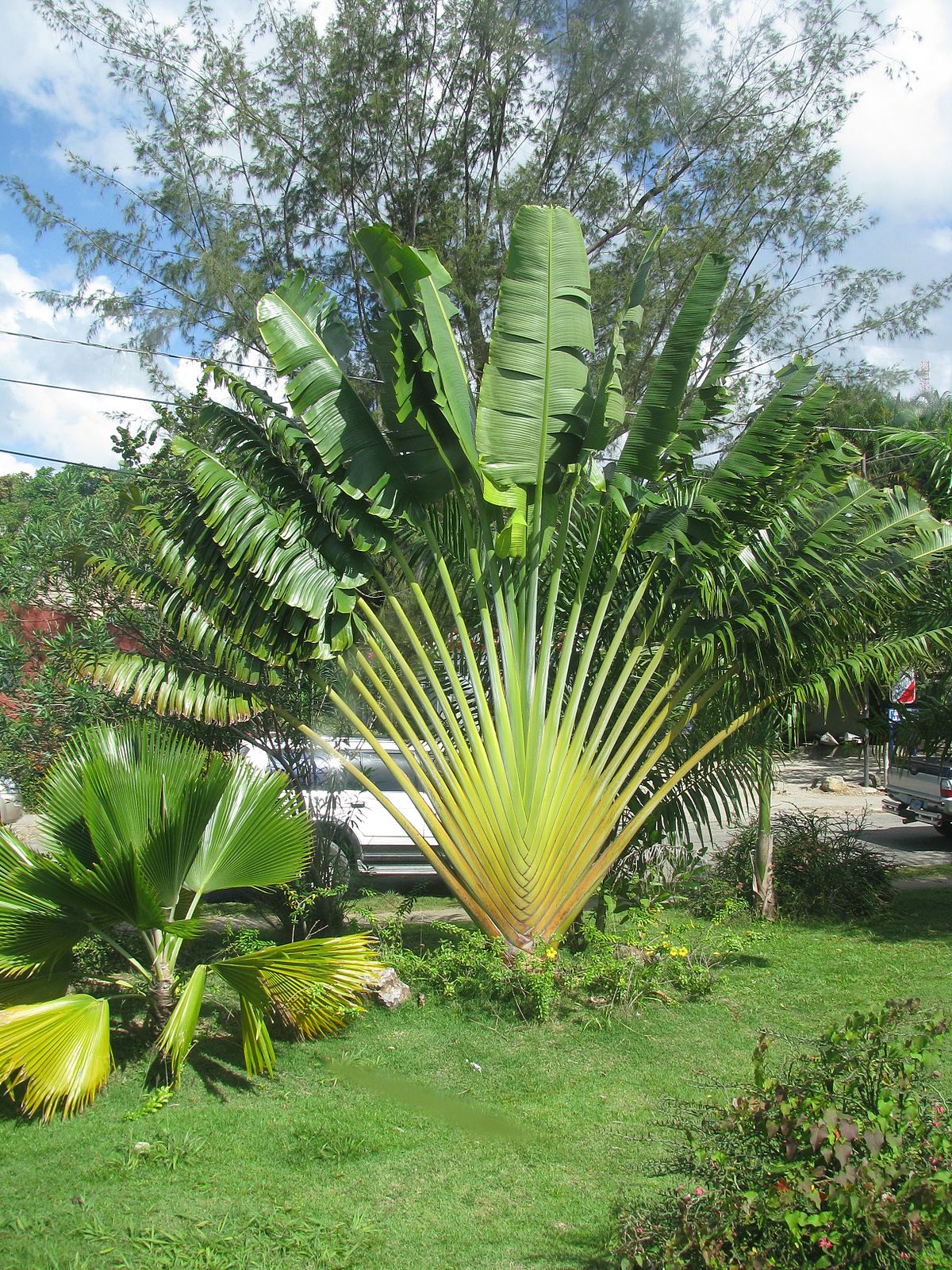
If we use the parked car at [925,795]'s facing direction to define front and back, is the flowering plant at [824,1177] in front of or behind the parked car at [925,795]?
behind

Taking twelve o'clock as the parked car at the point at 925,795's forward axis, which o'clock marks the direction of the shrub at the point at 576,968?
The shrub is roughly at 5 o'clock from the parked car.

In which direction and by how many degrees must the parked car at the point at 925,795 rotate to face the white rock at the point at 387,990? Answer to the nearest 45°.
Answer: approximately 135° to its right

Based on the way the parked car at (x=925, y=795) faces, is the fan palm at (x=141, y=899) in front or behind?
behind

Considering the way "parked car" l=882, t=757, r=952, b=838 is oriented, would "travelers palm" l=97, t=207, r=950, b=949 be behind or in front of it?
behind

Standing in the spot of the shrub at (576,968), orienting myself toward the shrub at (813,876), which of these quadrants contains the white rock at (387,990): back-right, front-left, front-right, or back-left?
back-left

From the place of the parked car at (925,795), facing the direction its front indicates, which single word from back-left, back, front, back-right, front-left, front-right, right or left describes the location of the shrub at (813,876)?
back-right

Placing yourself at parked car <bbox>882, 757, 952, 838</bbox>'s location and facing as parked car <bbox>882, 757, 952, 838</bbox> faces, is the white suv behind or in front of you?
behind

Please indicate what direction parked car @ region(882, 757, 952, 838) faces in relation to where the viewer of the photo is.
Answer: facing away from the viewer and to the right of the viewer
